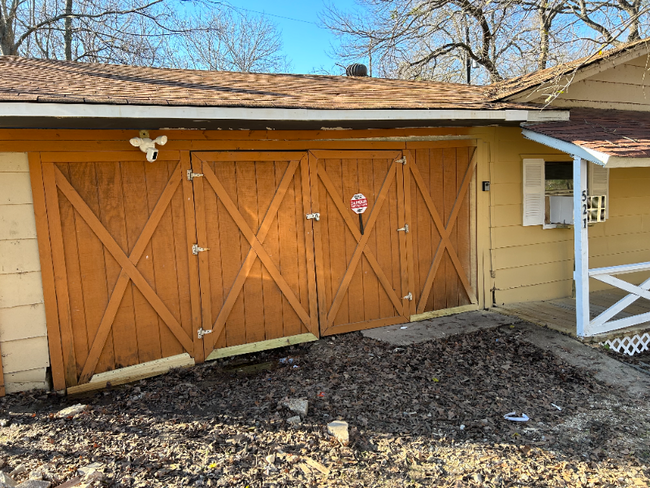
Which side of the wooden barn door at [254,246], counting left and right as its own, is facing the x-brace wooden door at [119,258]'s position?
right

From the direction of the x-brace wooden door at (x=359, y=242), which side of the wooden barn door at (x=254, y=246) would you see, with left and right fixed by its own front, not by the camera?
left

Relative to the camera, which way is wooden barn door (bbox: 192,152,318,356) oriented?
toward the camera
